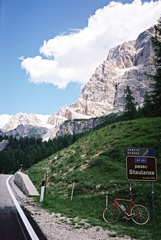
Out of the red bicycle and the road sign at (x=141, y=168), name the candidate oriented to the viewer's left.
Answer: the red bicycle

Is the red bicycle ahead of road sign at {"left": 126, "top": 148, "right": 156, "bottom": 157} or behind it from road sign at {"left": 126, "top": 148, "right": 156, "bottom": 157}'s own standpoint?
ahead

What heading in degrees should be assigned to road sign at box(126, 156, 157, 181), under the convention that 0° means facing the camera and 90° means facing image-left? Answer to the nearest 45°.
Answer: approximately 0°

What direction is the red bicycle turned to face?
to the viewer's left

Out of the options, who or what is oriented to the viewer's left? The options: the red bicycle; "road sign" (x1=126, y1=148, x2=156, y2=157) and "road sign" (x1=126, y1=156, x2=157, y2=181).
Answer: the red bicycle

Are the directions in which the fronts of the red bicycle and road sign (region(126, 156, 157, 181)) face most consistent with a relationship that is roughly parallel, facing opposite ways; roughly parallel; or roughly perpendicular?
roughly perpendicular

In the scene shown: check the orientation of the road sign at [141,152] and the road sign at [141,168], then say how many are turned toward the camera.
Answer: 2
